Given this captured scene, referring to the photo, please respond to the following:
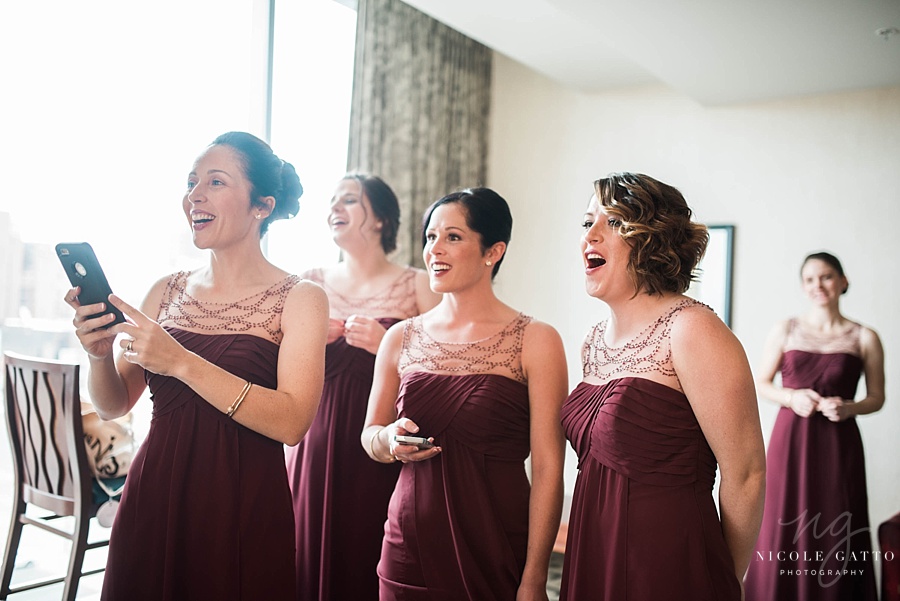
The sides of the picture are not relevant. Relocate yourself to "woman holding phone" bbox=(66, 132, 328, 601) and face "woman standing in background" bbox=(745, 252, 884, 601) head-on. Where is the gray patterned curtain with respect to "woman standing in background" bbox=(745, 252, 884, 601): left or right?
left

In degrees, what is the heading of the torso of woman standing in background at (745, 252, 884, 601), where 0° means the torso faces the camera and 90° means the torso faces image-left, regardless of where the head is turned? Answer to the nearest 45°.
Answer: approximately 0°

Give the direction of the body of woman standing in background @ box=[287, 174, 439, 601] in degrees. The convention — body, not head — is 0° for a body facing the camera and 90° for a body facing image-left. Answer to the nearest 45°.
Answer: approximately 45°

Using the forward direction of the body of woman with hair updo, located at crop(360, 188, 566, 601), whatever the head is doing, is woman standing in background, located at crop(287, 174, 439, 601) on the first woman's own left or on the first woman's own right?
on the first woman's own right

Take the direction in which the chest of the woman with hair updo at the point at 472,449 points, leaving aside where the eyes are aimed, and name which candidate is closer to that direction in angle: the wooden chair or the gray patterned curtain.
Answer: the wooden chair

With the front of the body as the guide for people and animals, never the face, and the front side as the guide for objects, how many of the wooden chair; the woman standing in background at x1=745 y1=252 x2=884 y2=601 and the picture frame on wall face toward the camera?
2

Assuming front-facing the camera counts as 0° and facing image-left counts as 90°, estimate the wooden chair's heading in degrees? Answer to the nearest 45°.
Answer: approximately 225°

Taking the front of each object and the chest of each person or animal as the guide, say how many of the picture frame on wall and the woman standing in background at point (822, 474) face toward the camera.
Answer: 2

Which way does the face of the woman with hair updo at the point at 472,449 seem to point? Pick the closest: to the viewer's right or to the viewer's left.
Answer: to the viewer's left

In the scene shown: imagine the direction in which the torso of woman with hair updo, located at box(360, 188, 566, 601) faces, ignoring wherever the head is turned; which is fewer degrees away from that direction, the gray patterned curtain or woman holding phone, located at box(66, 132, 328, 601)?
the woman holding phone

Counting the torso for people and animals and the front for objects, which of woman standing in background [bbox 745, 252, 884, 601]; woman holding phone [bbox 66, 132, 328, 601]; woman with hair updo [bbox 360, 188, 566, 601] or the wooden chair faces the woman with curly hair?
the woman standing in background

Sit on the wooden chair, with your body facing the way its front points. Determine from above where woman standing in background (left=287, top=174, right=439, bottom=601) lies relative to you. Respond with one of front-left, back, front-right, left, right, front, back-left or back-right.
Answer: right

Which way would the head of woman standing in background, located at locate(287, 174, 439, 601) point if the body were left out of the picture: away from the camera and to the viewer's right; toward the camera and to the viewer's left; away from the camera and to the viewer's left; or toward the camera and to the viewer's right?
toward the camera and to the viewer's left

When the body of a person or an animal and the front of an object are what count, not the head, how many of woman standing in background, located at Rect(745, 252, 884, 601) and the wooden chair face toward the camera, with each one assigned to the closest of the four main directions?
1

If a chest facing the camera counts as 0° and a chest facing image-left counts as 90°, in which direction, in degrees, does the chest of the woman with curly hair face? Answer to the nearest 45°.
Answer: approximately 45°

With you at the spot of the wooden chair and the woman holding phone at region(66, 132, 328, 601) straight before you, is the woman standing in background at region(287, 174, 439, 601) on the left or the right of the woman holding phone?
left
